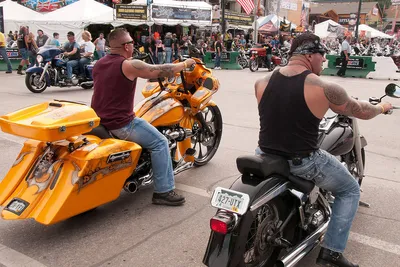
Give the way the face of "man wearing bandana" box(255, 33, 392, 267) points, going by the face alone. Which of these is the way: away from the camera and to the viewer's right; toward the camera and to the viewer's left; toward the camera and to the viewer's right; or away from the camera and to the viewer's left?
away from the camera and to the viewer's right

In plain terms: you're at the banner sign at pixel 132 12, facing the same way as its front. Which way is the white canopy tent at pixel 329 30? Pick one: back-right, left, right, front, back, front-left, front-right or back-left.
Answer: back-left

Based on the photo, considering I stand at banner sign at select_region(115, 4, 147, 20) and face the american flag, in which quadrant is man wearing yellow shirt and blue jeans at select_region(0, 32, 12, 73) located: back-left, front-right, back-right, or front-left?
back-right

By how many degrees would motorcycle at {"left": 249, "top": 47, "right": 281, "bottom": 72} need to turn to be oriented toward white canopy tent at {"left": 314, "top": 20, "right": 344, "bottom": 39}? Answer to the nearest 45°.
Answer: approximately 135° to its right

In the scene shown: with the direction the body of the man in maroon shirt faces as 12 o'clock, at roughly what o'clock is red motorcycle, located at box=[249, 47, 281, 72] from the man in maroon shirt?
The red motorcycle is roughly at 11 o'clock from the man in maroon shirt.

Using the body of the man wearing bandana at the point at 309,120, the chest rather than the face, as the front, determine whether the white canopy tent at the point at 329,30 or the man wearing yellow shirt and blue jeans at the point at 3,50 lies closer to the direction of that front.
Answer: the white canopy tent

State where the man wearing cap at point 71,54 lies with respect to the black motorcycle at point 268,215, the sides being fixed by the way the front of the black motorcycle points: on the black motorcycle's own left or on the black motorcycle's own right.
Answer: on the black motorcycle's own left
